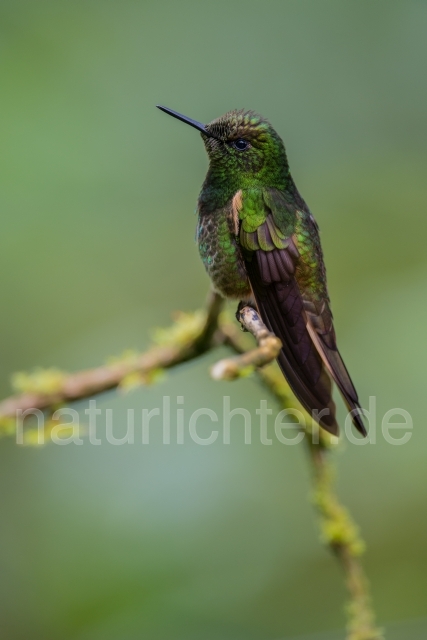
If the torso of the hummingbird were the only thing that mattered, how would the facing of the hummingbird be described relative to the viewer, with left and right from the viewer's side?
facing to the left of the viewer
